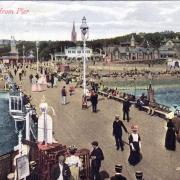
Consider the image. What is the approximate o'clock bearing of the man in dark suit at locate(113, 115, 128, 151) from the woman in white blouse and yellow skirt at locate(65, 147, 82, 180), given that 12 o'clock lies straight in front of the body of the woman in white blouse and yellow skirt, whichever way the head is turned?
The man in dark suit is roughly at 1 o'clock from the woman in white blouse and yellow skirt.

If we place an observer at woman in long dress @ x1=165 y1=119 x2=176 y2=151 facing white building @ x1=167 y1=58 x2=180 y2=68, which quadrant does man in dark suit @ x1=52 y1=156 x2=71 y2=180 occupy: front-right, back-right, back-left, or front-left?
back-left

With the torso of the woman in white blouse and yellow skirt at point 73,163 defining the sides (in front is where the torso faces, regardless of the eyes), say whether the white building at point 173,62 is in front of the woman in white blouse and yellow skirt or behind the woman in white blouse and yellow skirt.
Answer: in front

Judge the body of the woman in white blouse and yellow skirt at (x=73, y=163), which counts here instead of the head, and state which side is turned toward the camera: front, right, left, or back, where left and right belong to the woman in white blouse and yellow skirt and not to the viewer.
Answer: back

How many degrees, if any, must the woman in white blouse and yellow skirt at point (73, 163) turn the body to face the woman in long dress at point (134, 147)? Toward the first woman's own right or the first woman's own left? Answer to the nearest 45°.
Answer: approximately 45° to the first woman's own right
